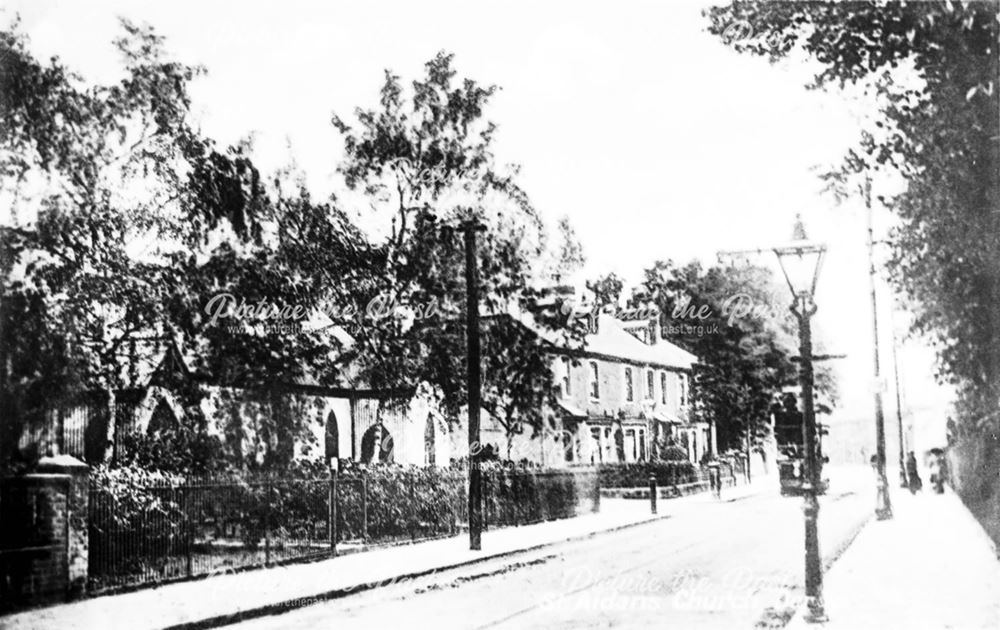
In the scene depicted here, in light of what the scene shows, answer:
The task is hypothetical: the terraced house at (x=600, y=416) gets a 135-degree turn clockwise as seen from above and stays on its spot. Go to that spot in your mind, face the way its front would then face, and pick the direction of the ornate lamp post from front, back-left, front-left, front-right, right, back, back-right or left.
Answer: left

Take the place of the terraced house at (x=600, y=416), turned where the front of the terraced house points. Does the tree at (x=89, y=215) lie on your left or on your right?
on your right

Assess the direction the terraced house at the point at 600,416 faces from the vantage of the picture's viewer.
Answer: facing the viewer and to the right of the viewer

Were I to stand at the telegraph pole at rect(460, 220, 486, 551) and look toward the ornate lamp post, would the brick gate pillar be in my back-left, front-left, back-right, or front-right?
front-right

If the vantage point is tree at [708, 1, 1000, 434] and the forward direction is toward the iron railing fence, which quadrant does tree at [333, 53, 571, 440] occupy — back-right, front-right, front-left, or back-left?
front-right

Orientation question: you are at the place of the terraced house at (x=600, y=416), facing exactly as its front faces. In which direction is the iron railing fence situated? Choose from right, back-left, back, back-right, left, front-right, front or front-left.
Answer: front-right

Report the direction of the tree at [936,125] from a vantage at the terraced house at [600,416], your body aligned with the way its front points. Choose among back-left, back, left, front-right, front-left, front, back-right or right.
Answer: front-right

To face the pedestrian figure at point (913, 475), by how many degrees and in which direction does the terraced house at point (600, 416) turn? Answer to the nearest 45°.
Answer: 0° — it already faces it
